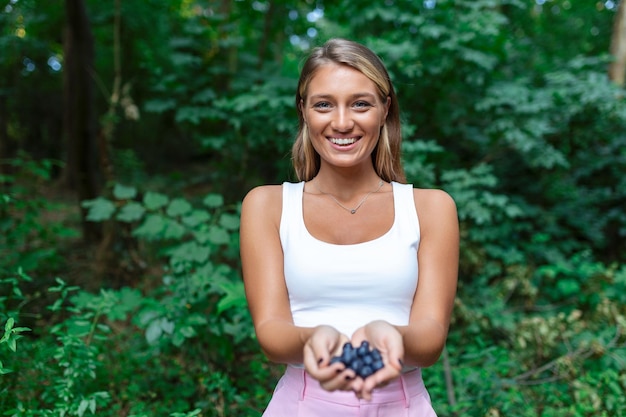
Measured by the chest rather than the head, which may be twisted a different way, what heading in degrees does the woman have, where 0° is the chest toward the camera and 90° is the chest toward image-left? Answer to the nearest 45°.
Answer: approximately 0°
